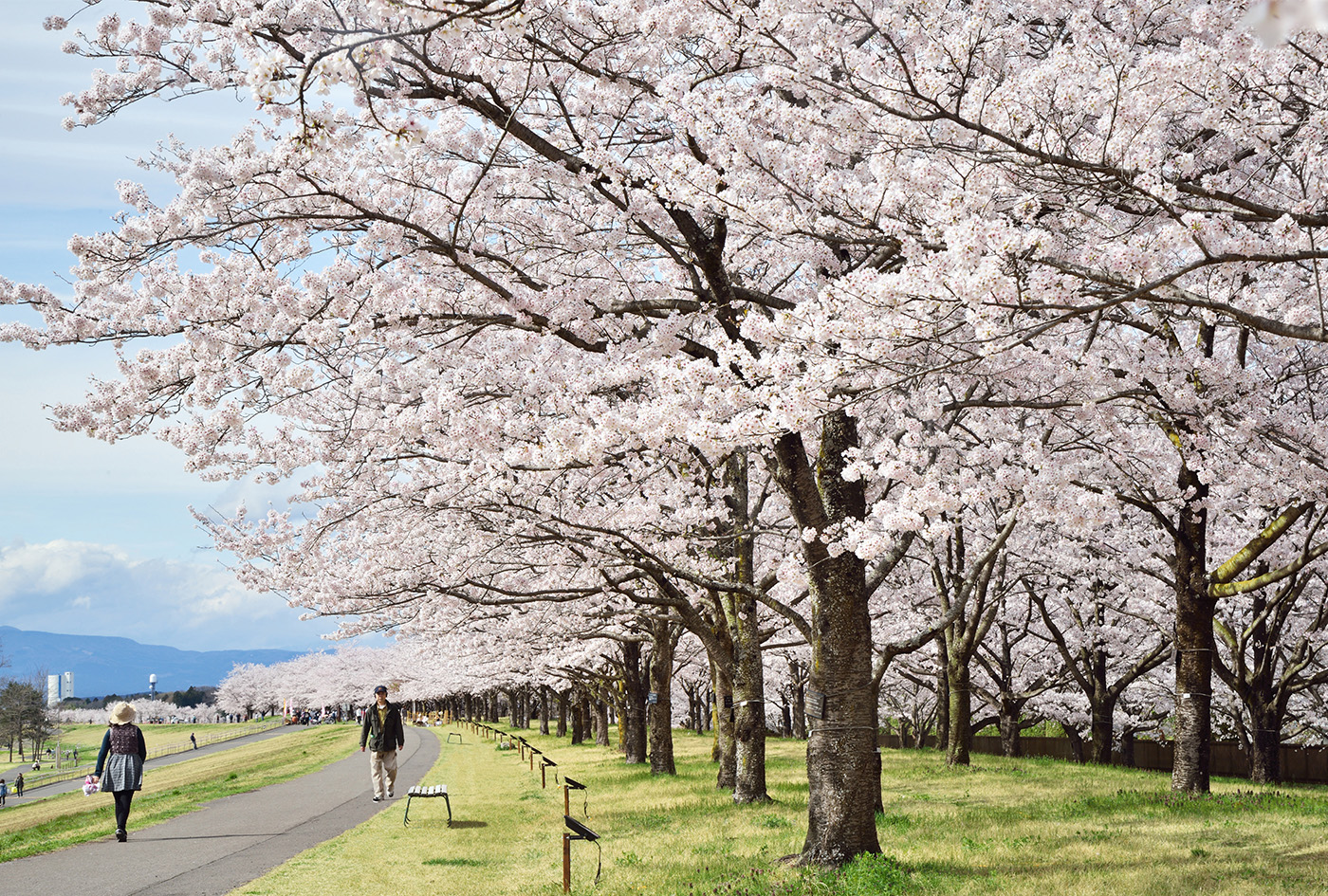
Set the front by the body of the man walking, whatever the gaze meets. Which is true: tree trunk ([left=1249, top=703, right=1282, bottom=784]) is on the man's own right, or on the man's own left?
on the man's own left

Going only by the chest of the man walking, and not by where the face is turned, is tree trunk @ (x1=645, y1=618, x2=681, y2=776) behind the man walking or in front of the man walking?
behind

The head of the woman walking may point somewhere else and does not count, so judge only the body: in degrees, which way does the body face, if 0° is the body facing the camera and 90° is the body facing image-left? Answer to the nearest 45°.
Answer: approximately 180°

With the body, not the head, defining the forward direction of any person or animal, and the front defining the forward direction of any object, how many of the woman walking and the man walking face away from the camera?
1

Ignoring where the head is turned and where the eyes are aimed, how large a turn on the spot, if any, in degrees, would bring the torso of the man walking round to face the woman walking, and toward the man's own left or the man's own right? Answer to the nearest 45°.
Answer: approximately 45° to the man's own right

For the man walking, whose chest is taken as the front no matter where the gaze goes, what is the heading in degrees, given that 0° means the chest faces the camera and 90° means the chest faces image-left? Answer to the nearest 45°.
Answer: approximately 0°

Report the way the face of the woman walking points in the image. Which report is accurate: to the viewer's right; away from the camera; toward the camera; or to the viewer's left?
away from the camera
